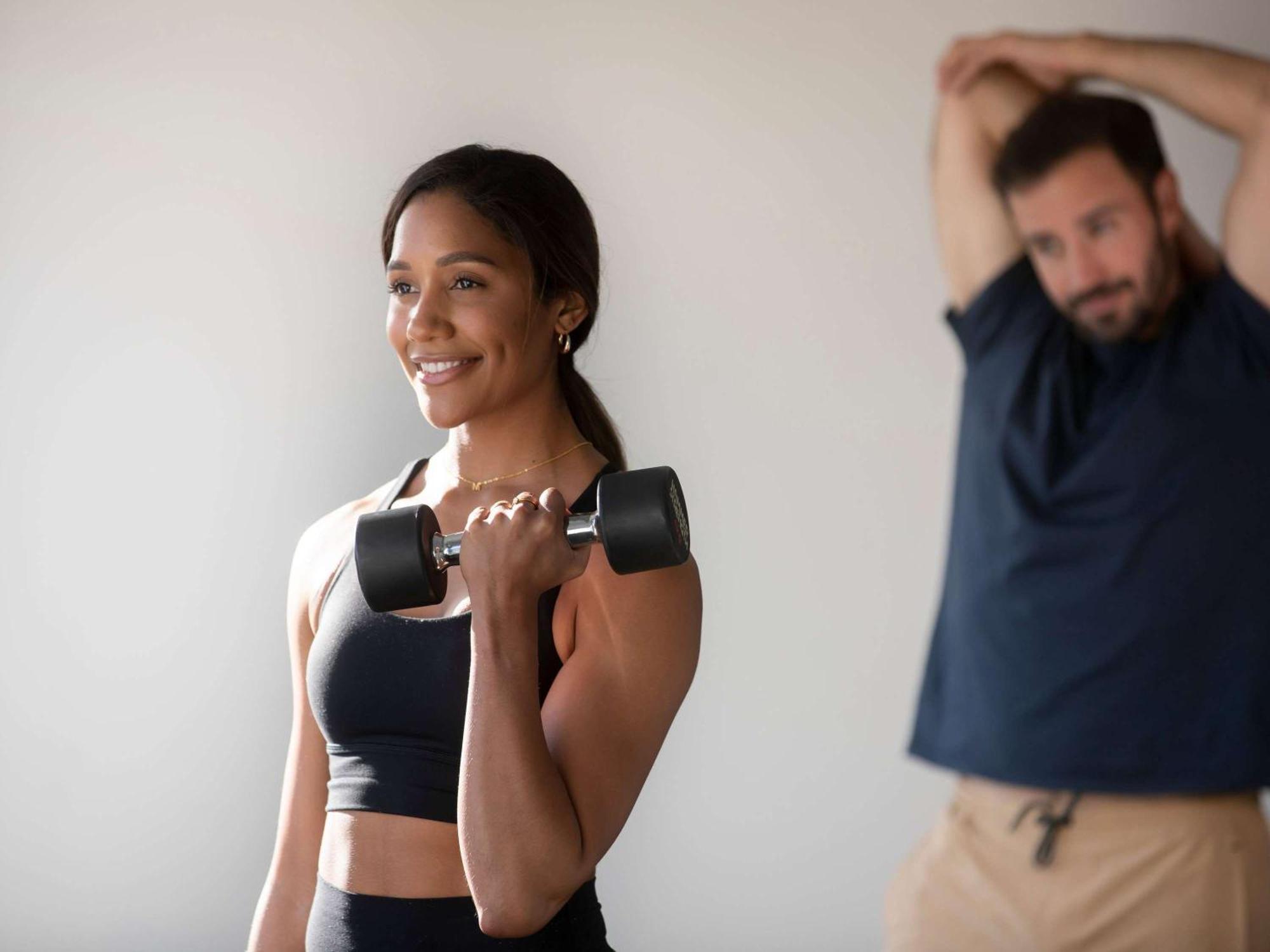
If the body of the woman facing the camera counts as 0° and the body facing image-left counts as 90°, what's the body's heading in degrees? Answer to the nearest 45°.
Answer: approximately 45°

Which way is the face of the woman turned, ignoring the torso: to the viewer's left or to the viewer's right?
to the viewer's left

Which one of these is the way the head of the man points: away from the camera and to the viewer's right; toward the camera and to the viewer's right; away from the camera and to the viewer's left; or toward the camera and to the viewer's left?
toward the camera and to the viewer's left

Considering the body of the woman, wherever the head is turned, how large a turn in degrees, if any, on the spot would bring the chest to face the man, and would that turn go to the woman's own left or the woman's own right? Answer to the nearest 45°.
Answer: approximately 90° to the woman's own left
